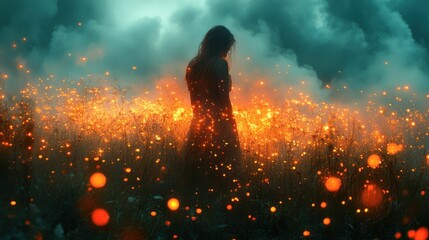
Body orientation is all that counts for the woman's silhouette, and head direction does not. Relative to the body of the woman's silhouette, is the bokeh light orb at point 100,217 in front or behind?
behind

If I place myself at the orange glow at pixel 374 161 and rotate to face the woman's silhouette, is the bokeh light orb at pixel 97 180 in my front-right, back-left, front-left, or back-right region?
front-left

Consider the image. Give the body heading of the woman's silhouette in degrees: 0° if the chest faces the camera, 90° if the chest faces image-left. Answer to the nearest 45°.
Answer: approximately 225°

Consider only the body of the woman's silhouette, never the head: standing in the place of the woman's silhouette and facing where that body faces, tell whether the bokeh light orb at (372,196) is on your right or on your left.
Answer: on your right

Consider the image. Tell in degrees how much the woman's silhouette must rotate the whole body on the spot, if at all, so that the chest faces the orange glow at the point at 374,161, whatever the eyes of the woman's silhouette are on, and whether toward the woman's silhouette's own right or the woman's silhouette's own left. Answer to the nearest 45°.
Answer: approximately 45° to the woman's silhouette's own right

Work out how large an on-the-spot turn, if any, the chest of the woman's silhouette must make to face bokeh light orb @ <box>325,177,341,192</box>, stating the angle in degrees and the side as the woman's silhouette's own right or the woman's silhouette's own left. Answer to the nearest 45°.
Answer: approximately 90° to the woman's silhouette's own right
